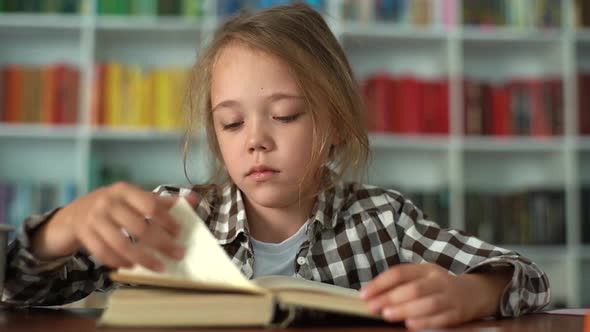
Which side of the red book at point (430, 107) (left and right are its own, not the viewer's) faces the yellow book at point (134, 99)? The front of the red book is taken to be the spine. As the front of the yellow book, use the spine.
right

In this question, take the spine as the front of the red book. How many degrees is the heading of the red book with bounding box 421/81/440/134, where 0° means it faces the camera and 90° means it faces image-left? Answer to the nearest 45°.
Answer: approximately 0°

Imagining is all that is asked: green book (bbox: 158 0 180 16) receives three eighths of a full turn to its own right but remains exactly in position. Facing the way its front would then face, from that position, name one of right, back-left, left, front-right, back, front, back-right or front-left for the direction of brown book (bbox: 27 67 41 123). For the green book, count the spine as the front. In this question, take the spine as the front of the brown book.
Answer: front-left

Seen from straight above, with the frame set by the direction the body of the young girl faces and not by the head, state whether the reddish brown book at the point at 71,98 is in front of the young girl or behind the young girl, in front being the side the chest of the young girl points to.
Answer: behind

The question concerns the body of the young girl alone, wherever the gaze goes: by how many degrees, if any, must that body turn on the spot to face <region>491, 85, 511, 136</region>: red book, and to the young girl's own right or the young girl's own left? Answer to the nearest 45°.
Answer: approximately 135° to the young girl's own left

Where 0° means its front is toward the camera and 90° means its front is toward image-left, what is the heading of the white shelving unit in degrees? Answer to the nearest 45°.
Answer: approximately 0°

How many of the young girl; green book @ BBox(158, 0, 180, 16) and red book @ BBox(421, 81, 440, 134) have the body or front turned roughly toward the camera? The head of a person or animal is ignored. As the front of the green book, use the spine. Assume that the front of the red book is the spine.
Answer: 3

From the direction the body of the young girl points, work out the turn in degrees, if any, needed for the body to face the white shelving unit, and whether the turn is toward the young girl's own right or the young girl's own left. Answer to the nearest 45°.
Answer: approximately 180°
